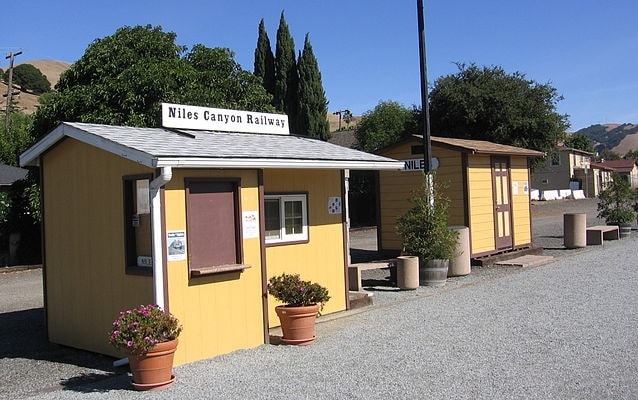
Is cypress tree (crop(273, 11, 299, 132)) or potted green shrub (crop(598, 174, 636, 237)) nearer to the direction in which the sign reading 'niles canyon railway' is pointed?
the potted green shrub

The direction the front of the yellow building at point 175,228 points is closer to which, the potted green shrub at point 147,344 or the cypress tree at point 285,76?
the potted green shrub

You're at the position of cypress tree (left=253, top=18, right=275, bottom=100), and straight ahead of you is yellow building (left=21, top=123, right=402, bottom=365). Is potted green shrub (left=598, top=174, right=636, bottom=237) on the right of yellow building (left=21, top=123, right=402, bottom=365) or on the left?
left

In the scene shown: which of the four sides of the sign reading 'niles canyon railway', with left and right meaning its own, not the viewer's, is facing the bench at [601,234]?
left

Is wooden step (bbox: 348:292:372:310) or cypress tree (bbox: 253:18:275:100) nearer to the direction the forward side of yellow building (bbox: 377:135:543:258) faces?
the wooden step

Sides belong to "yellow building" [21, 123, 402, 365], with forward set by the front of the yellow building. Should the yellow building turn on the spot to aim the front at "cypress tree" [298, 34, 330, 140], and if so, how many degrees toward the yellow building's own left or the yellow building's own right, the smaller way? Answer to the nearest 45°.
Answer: approximately 135° to the yellow building's own left

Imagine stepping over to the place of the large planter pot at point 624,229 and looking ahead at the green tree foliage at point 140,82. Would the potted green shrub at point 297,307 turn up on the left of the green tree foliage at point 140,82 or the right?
left

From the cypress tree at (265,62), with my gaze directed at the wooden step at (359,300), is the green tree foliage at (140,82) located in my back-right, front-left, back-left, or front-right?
front-right

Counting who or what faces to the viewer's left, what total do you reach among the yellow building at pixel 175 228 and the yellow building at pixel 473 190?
0

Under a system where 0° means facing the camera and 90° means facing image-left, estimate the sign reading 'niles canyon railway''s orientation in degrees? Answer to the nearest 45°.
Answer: approximately 315°

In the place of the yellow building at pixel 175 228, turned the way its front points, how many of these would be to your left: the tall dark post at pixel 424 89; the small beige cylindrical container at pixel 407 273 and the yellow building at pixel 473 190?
3

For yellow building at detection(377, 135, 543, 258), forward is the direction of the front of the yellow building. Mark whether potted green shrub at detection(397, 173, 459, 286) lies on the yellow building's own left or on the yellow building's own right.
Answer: on the yellow building's own right

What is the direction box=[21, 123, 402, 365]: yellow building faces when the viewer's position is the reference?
facing the viewer and to the right of the viewer

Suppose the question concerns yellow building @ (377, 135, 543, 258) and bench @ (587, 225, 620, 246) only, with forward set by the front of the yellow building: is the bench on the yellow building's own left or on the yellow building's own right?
on the yellow building's own left

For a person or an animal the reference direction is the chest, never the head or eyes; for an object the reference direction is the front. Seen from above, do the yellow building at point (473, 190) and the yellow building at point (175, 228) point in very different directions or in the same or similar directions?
same or similar directions
